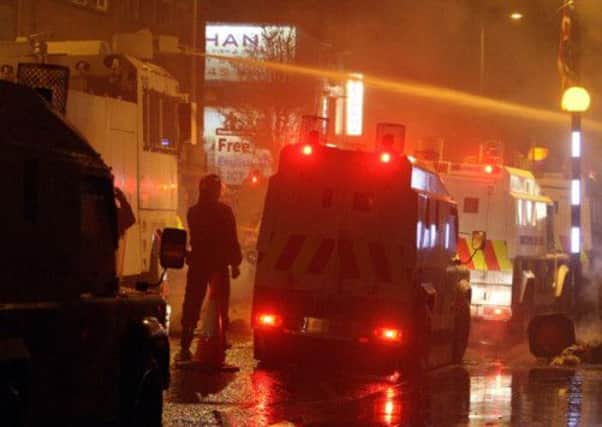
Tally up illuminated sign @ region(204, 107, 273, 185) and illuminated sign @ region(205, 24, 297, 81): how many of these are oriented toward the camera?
2

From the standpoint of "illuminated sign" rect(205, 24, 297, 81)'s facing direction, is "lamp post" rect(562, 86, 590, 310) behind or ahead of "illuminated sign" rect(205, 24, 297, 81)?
ahead

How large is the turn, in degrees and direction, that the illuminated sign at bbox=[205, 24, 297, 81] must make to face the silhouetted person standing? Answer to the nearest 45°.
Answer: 0° — it already faces them

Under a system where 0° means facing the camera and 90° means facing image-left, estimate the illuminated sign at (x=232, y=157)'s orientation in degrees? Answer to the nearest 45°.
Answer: approximately 0°

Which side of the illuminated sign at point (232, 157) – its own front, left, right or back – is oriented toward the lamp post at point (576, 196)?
front

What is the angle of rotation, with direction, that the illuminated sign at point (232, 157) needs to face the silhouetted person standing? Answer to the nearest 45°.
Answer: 0° — it already faces them
